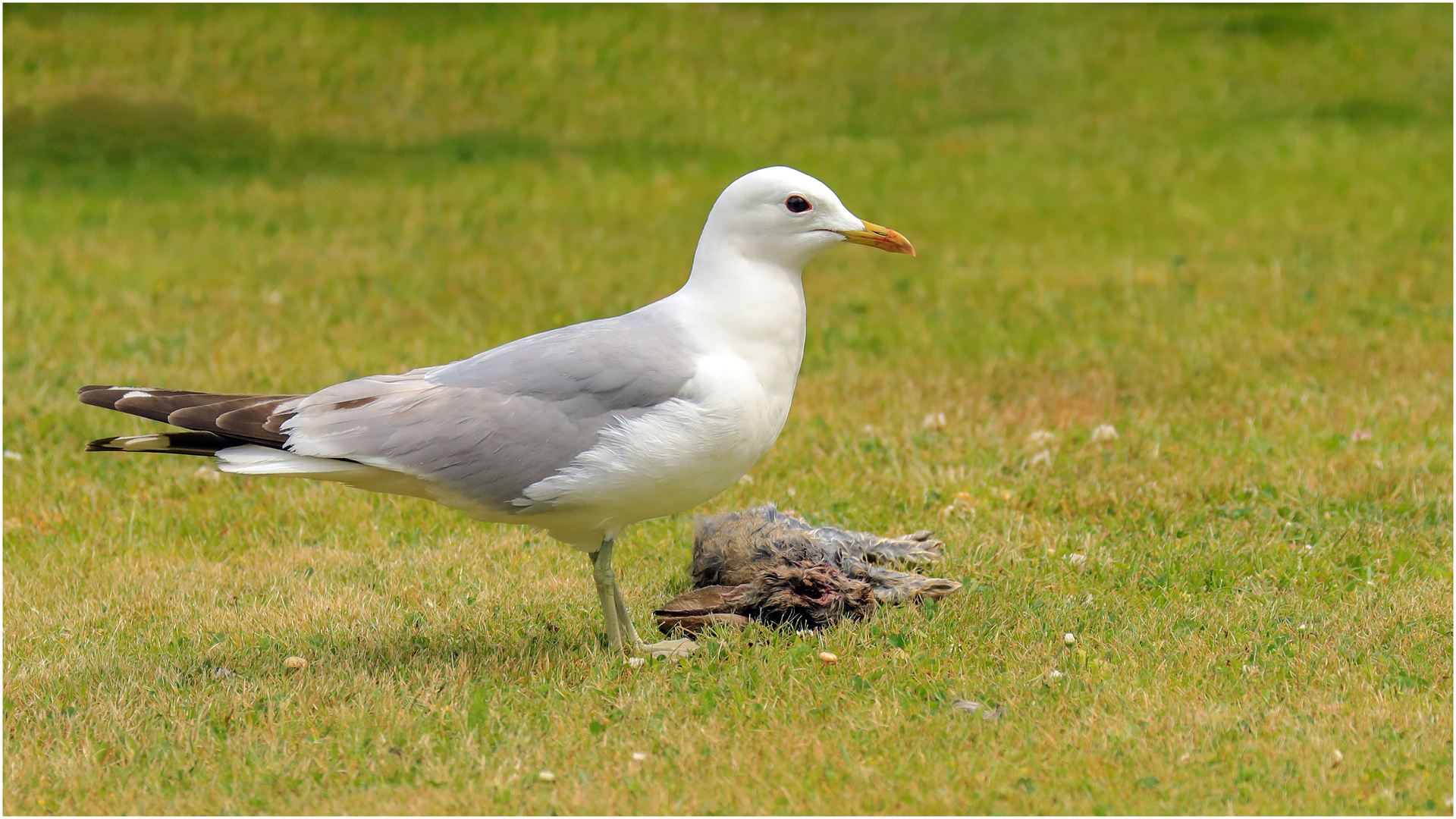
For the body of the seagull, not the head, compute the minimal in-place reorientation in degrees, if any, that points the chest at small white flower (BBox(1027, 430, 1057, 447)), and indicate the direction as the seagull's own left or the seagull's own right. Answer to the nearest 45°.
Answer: approximately 45° to the seagull's own left

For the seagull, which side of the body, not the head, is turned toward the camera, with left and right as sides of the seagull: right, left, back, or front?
right
